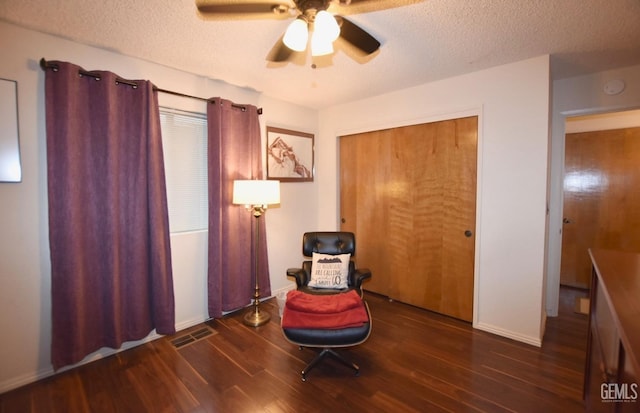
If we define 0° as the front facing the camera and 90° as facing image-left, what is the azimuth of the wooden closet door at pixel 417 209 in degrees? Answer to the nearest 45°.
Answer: approximately 45°

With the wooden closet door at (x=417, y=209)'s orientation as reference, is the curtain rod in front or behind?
in front

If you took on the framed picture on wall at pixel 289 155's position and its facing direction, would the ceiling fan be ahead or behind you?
ahead

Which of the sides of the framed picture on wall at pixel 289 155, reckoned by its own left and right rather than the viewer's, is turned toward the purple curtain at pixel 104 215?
right

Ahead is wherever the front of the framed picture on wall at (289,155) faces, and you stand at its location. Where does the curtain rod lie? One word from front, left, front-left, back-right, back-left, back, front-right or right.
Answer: right

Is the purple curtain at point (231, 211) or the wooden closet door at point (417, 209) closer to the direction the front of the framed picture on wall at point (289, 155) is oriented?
the wooden closet door

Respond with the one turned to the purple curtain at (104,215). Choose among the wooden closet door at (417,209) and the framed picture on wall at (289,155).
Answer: the wooden closet door

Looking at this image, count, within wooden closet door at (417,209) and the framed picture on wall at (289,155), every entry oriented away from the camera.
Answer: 0

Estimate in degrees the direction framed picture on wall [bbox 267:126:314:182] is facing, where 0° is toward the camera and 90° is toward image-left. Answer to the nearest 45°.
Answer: approximately 315°

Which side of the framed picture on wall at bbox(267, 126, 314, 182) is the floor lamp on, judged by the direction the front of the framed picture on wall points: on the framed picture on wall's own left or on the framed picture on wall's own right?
on the framed picture on wall's own right

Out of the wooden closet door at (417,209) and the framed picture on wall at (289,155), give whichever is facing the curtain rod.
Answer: the wooden closet door
